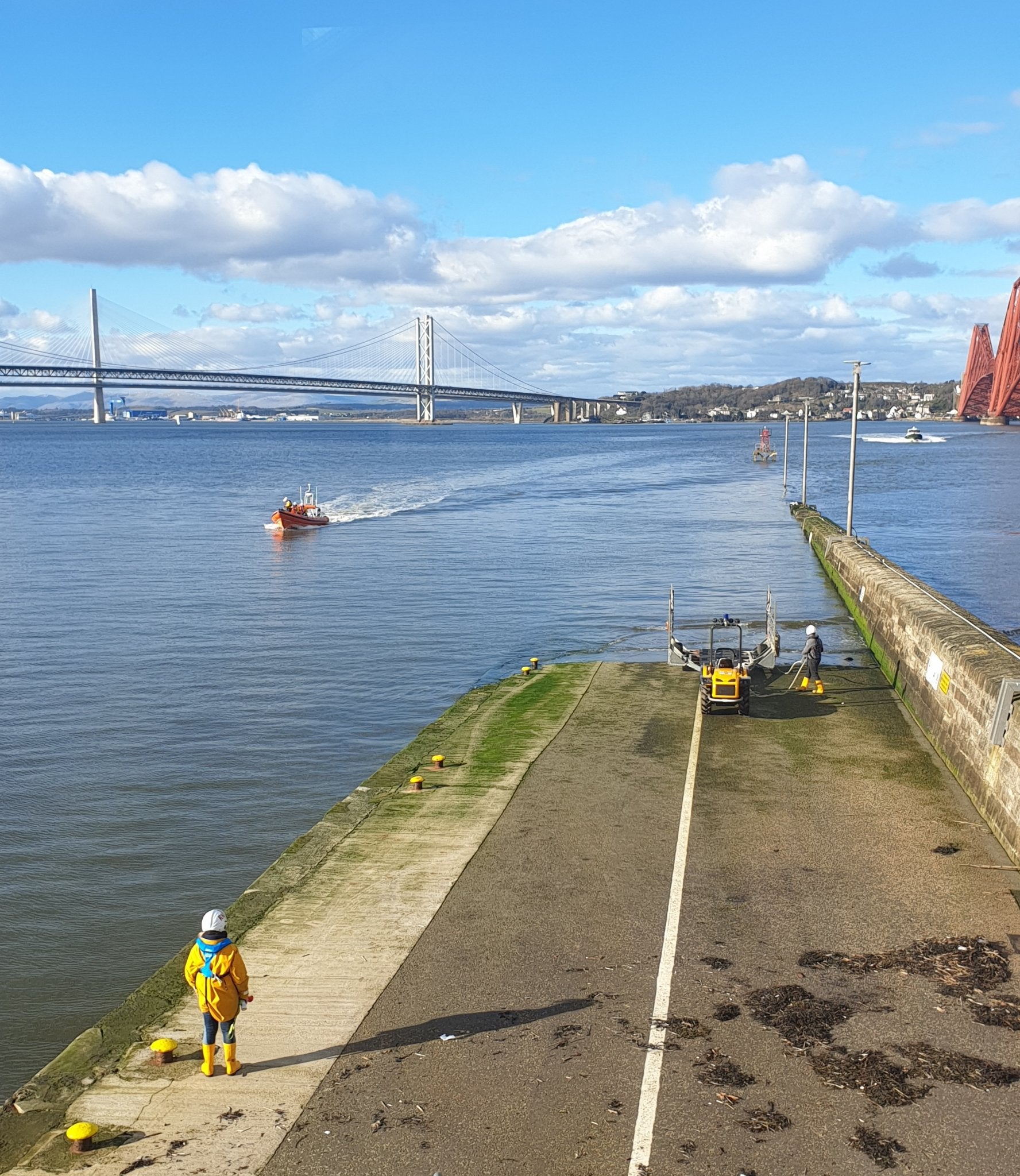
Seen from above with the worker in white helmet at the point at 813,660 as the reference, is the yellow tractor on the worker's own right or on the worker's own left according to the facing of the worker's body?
on the worker's own left

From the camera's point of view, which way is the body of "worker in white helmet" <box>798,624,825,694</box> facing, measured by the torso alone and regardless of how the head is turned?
to the viewer's left

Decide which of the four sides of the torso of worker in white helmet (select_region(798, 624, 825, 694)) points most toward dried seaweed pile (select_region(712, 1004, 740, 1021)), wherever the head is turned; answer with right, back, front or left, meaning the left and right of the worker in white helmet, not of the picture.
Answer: left

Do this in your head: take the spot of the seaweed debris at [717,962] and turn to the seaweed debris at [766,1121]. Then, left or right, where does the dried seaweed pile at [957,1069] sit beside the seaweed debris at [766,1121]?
left

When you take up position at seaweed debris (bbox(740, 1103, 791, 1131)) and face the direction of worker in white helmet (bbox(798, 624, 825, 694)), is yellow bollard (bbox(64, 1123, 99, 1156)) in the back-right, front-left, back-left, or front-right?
back-left

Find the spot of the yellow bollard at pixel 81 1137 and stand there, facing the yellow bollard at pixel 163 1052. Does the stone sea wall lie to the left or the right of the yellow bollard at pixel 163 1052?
right

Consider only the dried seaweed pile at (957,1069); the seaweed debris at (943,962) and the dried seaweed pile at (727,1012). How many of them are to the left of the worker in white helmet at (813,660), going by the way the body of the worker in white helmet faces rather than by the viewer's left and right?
3

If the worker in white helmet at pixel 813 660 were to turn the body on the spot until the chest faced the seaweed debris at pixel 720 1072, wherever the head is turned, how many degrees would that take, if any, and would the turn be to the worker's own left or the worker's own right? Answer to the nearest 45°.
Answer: approximately 90° to the worker's own left

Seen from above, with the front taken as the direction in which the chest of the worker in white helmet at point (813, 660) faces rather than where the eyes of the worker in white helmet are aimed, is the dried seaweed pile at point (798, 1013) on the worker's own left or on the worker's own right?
on the worker's own left

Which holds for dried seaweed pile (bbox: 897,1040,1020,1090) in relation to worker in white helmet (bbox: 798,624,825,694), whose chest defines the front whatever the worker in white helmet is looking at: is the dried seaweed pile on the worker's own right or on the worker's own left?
on the worker's own left

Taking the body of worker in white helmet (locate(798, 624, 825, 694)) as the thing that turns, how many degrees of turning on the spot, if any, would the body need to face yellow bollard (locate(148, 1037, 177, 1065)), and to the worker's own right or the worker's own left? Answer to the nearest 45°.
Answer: approximately 90° to the worker's own left
